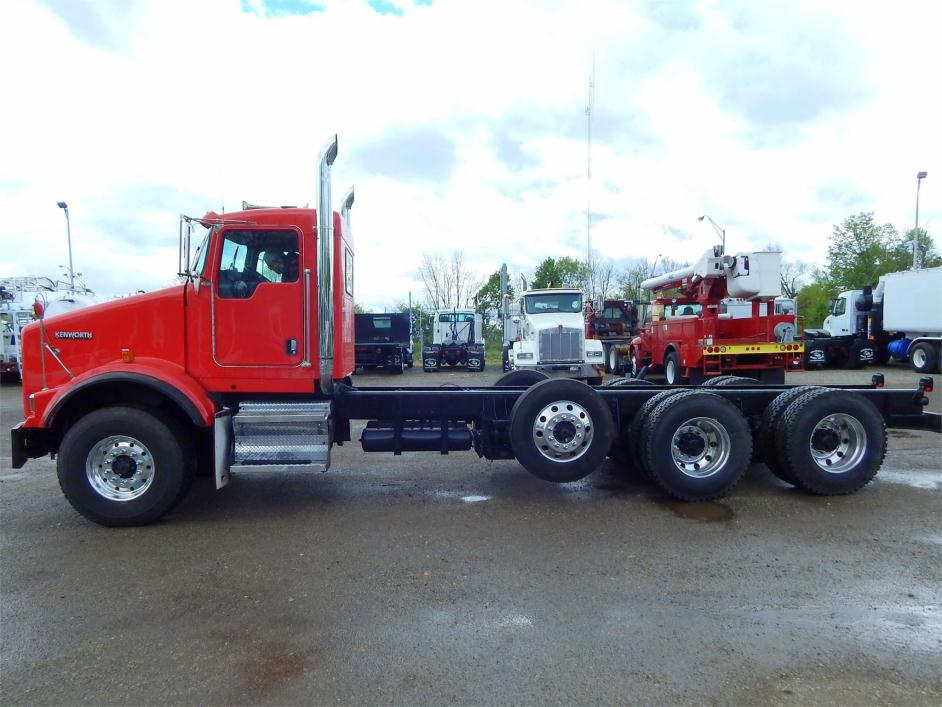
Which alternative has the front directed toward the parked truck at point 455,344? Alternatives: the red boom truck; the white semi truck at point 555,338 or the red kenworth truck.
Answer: the red boom truck

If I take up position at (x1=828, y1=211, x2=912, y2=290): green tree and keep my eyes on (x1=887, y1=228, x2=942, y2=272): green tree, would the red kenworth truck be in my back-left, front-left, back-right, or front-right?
back-right

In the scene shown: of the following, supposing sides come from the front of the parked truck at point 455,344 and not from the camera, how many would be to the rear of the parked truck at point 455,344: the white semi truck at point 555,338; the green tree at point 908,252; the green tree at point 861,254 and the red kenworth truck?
2

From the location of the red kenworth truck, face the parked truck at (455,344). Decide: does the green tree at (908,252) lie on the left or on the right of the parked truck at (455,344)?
right

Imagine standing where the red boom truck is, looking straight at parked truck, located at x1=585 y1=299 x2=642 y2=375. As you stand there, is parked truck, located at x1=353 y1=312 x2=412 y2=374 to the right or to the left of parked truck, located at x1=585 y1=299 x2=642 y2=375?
left

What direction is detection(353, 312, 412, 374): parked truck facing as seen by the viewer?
away from the camera

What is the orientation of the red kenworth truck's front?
to the viewer's left
